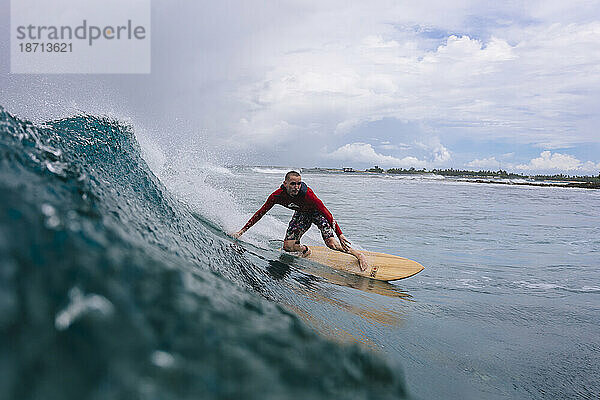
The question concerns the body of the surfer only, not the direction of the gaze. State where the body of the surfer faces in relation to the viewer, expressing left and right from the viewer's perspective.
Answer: facing the viewer
